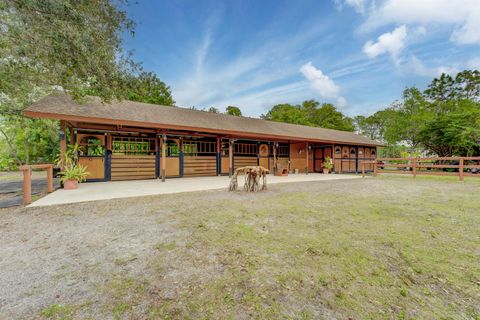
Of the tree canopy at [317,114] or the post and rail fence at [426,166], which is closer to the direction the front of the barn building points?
the post and rail fence

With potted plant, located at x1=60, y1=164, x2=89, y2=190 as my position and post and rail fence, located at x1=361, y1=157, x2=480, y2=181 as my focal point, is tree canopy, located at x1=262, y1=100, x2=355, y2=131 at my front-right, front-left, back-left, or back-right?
front-left

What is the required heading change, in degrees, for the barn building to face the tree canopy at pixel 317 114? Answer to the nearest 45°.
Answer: approximately 90° to its left

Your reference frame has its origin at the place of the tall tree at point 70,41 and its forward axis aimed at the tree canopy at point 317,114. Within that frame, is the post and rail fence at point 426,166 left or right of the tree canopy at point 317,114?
right

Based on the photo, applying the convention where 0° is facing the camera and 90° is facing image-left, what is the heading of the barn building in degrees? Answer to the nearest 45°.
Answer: approximately 315°

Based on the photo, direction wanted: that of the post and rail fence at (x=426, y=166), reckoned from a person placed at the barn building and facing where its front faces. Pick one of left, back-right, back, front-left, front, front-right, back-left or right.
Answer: front-left

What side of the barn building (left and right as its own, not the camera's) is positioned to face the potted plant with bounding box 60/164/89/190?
right

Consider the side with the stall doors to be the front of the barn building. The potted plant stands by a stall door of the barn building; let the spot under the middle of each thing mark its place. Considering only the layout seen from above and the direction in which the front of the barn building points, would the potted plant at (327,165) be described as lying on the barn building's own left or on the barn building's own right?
on the barn building's own left
